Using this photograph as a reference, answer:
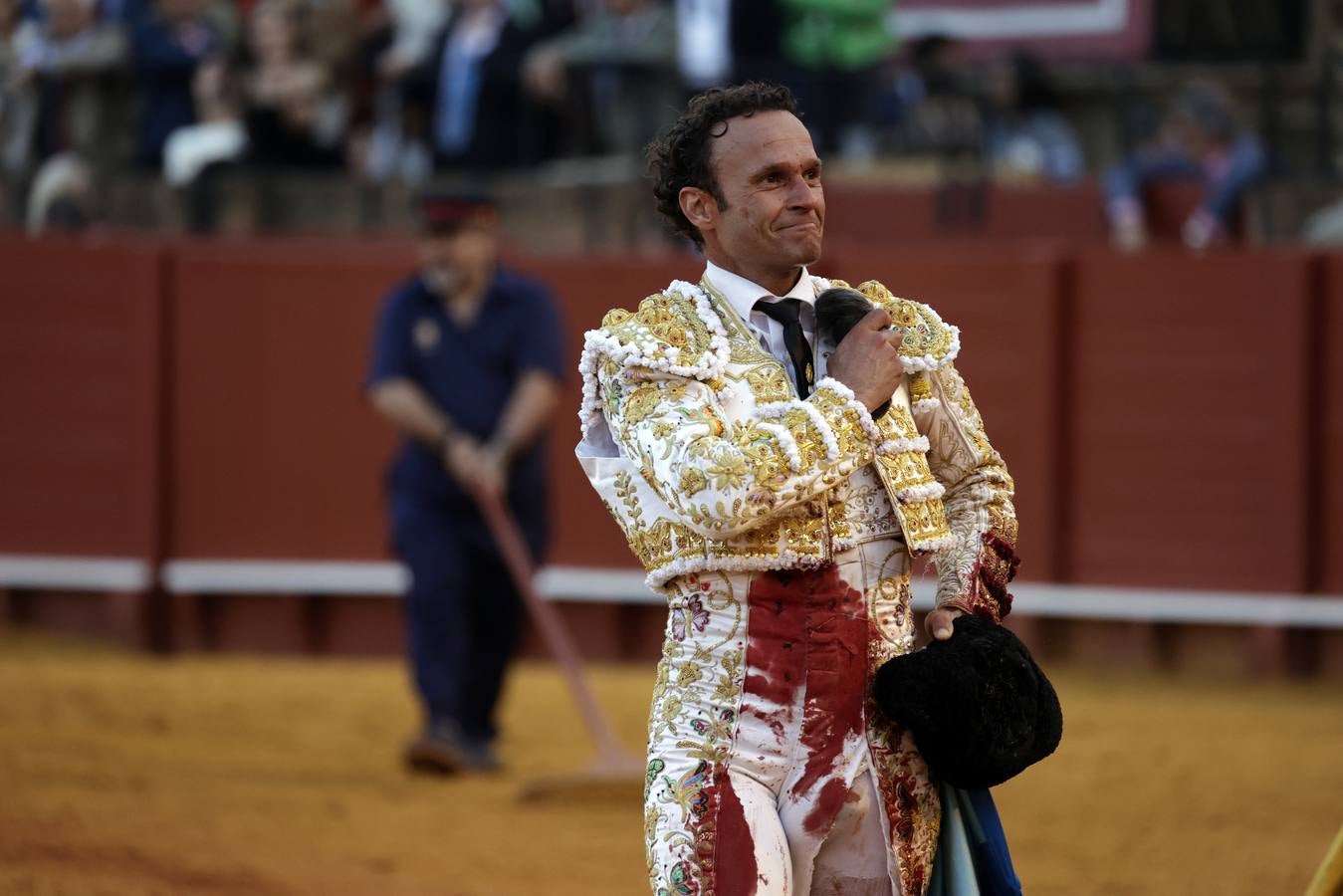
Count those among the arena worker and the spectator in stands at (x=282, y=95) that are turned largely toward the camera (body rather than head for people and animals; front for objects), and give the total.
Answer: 2

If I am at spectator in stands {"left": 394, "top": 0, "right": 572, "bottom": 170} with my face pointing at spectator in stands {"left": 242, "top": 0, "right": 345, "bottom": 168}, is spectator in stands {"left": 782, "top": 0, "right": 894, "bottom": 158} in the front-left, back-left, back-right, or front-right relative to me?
back-right

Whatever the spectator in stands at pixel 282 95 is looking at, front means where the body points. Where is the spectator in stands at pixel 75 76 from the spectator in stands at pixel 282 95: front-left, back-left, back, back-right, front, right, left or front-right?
back-right

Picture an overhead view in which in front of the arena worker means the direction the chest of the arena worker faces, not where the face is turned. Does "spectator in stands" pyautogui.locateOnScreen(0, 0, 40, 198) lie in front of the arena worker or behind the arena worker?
behind

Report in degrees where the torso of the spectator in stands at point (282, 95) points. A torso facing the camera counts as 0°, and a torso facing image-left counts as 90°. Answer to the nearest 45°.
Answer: approximately 0°

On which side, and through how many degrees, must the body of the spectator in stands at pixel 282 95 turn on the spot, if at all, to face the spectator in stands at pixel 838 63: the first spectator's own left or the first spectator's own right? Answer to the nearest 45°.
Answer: approximately 90° to the first spectator's own left

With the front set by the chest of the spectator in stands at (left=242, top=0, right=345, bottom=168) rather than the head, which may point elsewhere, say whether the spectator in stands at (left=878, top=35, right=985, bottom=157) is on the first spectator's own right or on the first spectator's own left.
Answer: on the first spectator's own left

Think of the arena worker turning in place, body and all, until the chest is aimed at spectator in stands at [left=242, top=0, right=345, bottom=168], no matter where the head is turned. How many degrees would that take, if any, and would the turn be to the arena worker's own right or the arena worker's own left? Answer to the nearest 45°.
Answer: approximately 180°

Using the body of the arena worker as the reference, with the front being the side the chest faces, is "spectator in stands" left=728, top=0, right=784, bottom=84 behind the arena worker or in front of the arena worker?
behind

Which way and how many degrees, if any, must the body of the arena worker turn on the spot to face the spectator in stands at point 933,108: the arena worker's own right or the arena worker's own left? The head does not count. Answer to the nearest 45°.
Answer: approximately 135° to the arena worker's own left

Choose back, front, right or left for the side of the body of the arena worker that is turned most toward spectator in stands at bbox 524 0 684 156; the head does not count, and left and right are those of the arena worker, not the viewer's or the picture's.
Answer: back
